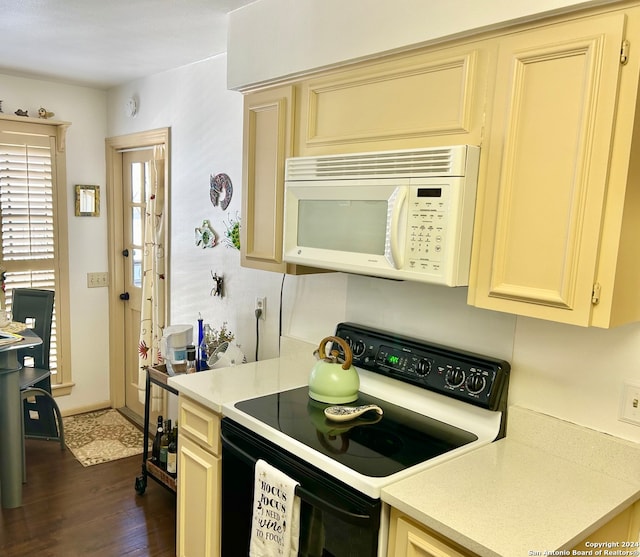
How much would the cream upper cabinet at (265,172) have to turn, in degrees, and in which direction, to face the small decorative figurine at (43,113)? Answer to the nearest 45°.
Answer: approximately 90° to its right

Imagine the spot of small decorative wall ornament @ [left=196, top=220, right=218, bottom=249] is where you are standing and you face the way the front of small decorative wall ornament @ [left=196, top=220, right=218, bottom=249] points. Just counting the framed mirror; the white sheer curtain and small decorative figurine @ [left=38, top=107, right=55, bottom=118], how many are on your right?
3

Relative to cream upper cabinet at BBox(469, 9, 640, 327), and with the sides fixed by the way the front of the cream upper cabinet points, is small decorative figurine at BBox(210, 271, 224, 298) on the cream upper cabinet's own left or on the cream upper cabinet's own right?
on the cream upper cabinet's own right

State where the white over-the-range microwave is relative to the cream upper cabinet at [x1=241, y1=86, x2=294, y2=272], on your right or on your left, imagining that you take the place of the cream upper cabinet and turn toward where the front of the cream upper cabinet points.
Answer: on your left

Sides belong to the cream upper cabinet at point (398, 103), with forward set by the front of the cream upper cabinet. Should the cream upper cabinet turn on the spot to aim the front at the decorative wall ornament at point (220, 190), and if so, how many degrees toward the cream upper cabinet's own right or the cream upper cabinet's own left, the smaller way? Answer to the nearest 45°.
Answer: approximately 90° to the cream upper cabinet's own right

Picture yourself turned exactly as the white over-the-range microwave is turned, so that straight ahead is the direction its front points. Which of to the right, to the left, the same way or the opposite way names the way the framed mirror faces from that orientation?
to the left

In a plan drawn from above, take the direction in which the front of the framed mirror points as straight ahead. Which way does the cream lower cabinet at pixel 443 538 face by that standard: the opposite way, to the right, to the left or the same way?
to the right

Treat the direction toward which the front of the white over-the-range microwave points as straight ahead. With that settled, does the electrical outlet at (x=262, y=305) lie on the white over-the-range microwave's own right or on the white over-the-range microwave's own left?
on the white over-the-range microwave's own right
